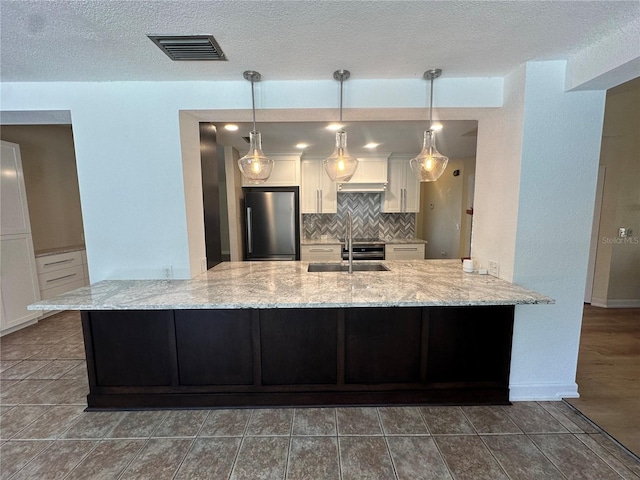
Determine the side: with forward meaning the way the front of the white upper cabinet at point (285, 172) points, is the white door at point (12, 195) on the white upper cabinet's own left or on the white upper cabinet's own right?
on the white upper cabinet's own right

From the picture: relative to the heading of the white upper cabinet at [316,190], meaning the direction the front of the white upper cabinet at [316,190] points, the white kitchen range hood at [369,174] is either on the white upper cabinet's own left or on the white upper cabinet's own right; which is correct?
on the white upper cabinet's own left

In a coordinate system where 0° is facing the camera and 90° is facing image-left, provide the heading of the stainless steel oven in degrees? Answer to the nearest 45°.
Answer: approximately 0°

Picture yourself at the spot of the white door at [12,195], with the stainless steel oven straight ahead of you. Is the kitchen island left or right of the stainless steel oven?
right

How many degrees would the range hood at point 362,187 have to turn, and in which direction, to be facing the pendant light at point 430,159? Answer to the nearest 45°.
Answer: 0° — it already faces it

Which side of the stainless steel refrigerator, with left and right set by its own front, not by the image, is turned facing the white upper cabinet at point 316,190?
left

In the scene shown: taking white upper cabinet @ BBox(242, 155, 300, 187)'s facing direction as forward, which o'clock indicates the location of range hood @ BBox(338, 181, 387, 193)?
The range hood is roughly at 9 o'clock from the white upper cabinet.

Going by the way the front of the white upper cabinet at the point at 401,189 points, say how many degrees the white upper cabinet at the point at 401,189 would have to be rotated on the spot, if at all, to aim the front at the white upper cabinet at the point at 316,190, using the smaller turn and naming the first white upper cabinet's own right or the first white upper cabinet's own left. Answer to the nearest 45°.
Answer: approximately 90° to the first white upper cabinet's own right
